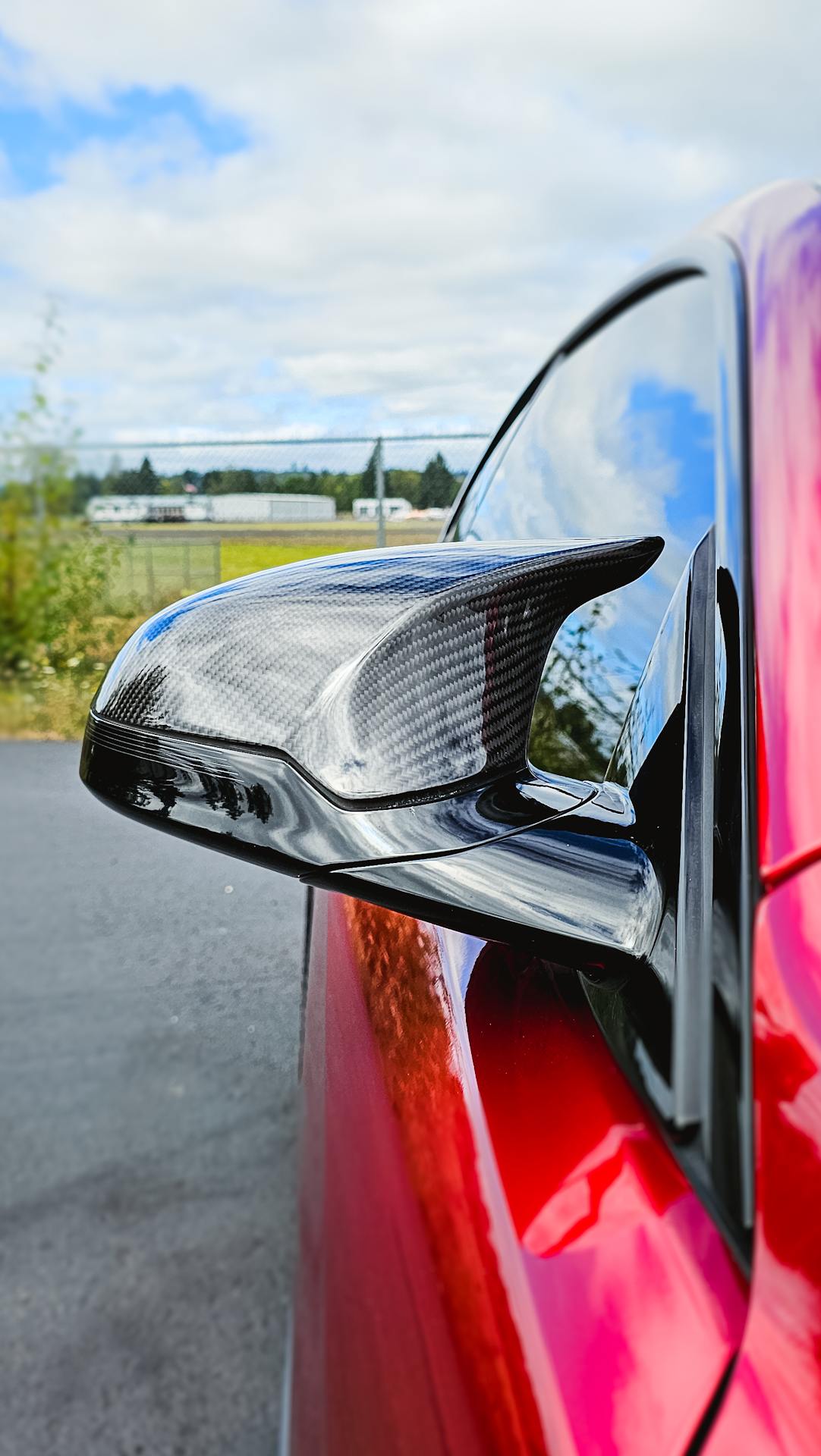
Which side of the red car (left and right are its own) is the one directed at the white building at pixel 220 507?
back

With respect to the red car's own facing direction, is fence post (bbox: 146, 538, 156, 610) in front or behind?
behind

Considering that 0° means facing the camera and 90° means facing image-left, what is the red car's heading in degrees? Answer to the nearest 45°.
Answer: approximately 0°

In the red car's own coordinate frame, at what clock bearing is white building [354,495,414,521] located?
The white building is roughly at 6 o'clock from the red car.

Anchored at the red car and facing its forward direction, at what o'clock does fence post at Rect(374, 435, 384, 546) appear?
The fence post is roughly at 6 o'clock from the red car.
